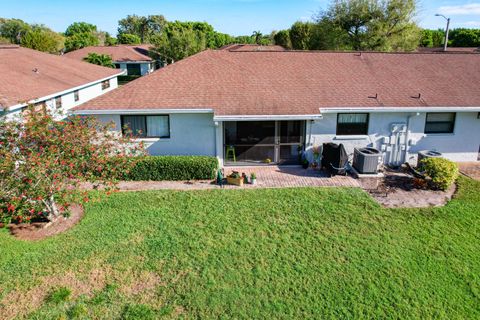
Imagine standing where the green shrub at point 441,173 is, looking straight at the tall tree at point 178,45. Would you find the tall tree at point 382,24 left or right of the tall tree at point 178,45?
right

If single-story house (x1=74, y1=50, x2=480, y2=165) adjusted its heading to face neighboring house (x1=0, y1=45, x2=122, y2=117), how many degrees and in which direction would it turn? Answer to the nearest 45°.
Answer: approximately 90° to its left

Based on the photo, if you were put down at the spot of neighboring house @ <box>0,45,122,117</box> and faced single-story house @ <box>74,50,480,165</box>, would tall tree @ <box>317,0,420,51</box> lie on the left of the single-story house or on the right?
left

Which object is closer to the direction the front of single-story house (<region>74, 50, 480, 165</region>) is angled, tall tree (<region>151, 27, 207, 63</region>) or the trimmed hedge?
the tall tree

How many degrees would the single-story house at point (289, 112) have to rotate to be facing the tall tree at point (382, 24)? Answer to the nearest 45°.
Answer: approximately 45° to its right

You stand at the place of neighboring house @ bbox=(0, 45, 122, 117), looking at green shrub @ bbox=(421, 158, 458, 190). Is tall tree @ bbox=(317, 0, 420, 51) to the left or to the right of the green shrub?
left

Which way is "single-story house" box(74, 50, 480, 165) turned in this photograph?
away from the camera

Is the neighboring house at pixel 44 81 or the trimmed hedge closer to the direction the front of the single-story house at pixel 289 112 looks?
the neighboring house
